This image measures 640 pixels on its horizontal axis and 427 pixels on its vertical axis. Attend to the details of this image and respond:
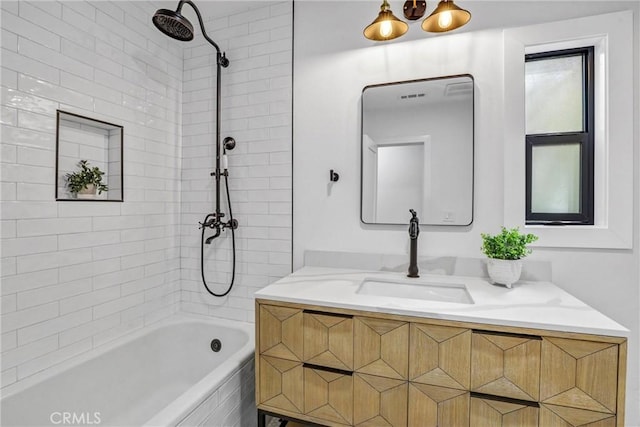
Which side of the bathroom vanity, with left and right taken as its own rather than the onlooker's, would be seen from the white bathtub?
right

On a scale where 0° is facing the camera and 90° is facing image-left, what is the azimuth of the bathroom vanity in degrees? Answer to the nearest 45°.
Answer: approximately 0°

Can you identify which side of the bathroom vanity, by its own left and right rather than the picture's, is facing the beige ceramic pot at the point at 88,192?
right

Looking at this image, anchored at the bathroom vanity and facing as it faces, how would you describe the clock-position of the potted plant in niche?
The potted plant in niche is roughly at 3 o'clock from the bathroom vanity.
